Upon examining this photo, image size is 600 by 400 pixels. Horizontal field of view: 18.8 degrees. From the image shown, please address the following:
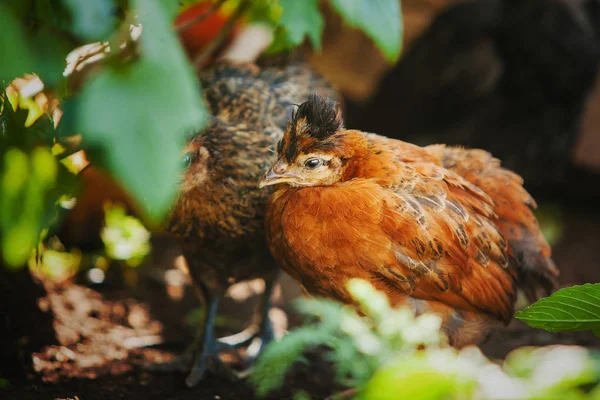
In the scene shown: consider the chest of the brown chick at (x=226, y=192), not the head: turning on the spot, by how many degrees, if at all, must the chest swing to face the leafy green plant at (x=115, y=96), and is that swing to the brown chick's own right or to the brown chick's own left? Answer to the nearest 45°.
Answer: approximately 45° to the brown chick's own left

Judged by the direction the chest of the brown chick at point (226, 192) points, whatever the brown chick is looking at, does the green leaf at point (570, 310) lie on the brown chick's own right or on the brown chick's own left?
on the brown chick's own left

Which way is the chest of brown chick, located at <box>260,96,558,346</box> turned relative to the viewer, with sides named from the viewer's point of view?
facing to the left of the viewer
